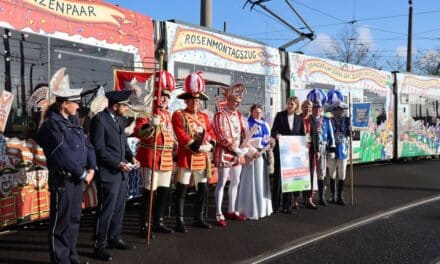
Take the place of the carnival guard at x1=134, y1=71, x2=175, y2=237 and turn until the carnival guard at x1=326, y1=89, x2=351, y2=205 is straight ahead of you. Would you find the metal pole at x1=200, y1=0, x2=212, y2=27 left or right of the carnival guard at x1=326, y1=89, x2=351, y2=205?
left

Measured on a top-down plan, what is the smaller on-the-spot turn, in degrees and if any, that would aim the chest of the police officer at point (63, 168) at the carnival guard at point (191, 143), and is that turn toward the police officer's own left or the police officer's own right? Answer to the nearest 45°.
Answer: approximately 90° to the police officer's own left

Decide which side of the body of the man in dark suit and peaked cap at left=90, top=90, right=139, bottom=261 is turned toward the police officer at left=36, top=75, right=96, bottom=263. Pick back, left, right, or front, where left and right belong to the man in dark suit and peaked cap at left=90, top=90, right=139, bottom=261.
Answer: right

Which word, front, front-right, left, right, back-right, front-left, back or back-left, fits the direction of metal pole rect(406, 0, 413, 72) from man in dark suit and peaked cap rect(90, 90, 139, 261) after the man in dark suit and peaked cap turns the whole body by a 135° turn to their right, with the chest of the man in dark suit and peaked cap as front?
back-right

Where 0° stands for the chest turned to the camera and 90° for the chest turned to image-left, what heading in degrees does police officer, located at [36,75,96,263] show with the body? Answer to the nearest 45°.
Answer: approximately 315°

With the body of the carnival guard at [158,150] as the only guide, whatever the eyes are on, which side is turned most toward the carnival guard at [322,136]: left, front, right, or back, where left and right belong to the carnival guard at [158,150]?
left

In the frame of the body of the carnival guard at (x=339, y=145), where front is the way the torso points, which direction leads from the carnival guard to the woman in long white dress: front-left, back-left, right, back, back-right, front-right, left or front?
front-right

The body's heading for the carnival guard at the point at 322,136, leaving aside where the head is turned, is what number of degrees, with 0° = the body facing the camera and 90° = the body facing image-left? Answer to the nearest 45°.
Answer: approximately 45°

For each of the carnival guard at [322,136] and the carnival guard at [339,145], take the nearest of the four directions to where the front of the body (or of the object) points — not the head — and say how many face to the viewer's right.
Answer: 0

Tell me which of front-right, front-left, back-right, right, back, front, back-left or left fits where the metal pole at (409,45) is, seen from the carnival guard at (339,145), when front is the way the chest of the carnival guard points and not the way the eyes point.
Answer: back

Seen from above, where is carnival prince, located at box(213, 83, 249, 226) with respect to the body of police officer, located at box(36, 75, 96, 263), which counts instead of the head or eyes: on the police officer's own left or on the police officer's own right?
on the police officer's own left
